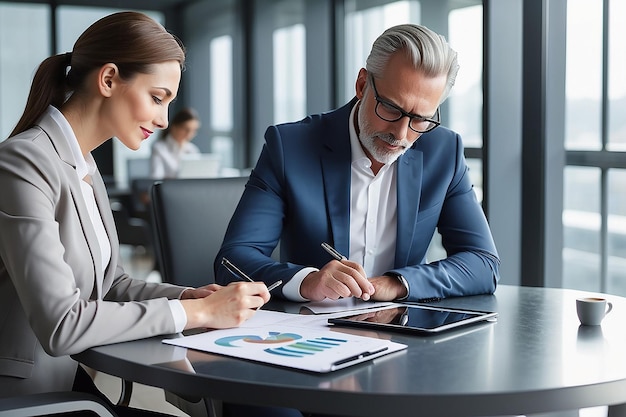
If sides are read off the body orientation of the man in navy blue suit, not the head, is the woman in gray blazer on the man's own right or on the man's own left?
on the man's own right

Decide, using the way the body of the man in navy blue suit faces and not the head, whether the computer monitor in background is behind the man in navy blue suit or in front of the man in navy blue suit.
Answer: behind

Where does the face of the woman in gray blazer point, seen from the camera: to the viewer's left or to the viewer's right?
to the viewer's right

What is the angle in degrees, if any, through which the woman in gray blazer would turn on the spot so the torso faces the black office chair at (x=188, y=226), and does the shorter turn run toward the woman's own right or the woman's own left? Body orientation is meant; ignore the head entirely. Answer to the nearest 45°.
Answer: approximately 90° to the woman's own left

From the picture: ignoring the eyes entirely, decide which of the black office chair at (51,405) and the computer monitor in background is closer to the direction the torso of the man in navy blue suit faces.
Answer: the black office chair

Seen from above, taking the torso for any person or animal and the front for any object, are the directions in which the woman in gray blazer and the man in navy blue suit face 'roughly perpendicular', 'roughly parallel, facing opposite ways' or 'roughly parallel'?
roughly perpendicular

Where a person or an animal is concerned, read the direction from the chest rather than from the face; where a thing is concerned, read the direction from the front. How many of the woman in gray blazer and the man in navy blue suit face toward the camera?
1

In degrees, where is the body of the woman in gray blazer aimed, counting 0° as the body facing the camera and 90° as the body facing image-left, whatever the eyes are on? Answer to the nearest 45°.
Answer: approximately 270°

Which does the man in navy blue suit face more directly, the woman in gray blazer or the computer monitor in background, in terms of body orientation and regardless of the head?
the woman in gray blazer

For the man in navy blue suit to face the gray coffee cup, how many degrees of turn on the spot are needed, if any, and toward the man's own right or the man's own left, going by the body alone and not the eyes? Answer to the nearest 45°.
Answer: approximately 45° to the man's own left
